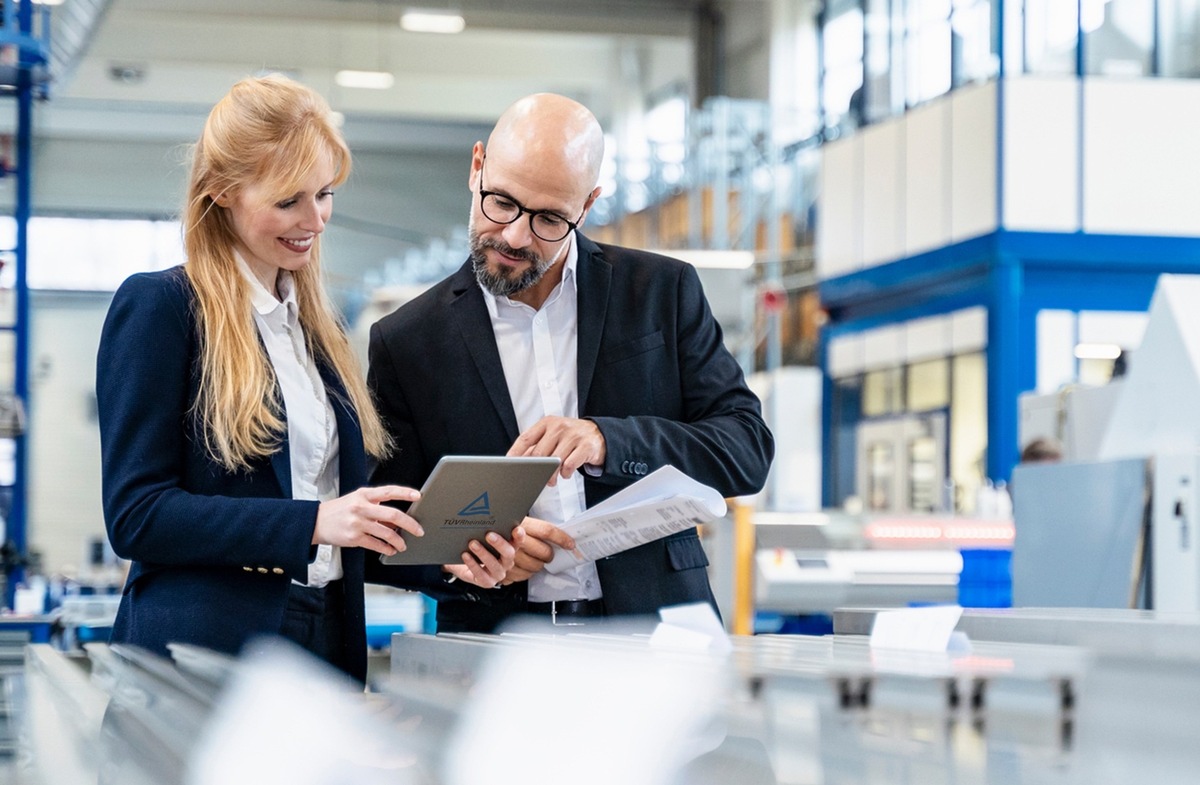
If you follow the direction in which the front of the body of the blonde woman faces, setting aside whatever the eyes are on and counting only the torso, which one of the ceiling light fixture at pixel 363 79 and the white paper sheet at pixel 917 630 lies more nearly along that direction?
the white paper sheet

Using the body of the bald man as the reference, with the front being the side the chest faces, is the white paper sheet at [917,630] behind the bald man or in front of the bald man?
in front

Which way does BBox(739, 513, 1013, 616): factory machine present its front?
toward the camera

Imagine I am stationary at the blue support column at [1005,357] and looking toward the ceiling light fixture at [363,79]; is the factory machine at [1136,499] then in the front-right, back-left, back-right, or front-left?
back-left

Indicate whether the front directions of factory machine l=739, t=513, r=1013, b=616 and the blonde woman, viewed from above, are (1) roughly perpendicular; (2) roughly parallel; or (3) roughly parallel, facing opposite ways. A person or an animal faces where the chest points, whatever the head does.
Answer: roughly perpendicular

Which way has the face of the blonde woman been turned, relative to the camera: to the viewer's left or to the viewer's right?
to the viewer's right

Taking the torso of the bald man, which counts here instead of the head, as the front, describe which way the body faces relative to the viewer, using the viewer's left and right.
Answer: facing the viewer

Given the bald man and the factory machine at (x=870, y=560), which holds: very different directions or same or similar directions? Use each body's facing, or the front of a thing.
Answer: same or similar directions

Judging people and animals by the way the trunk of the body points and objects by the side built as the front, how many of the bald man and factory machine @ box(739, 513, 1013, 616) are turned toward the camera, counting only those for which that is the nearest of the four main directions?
2

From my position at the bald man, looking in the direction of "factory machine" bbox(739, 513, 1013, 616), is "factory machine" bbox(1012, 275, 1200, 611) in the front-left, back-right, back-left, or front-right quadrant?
front-right

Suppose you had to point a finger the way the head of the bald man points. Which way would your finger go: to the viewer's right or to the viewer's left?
to the viewer's left

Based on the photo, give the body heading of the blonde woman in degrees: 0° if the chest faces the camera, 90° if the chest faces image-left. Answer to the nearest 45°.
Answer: approximately 315°

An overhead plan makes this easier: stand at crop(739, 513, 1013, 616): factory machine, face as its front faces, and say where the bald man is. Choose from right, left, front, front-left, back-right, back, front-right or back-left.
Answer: front

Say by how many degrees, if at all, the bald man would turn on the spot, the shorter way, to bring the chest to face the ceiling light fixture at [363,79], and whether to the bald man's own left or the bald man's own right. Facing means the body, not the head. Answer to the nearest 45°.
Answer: approximately 180°
